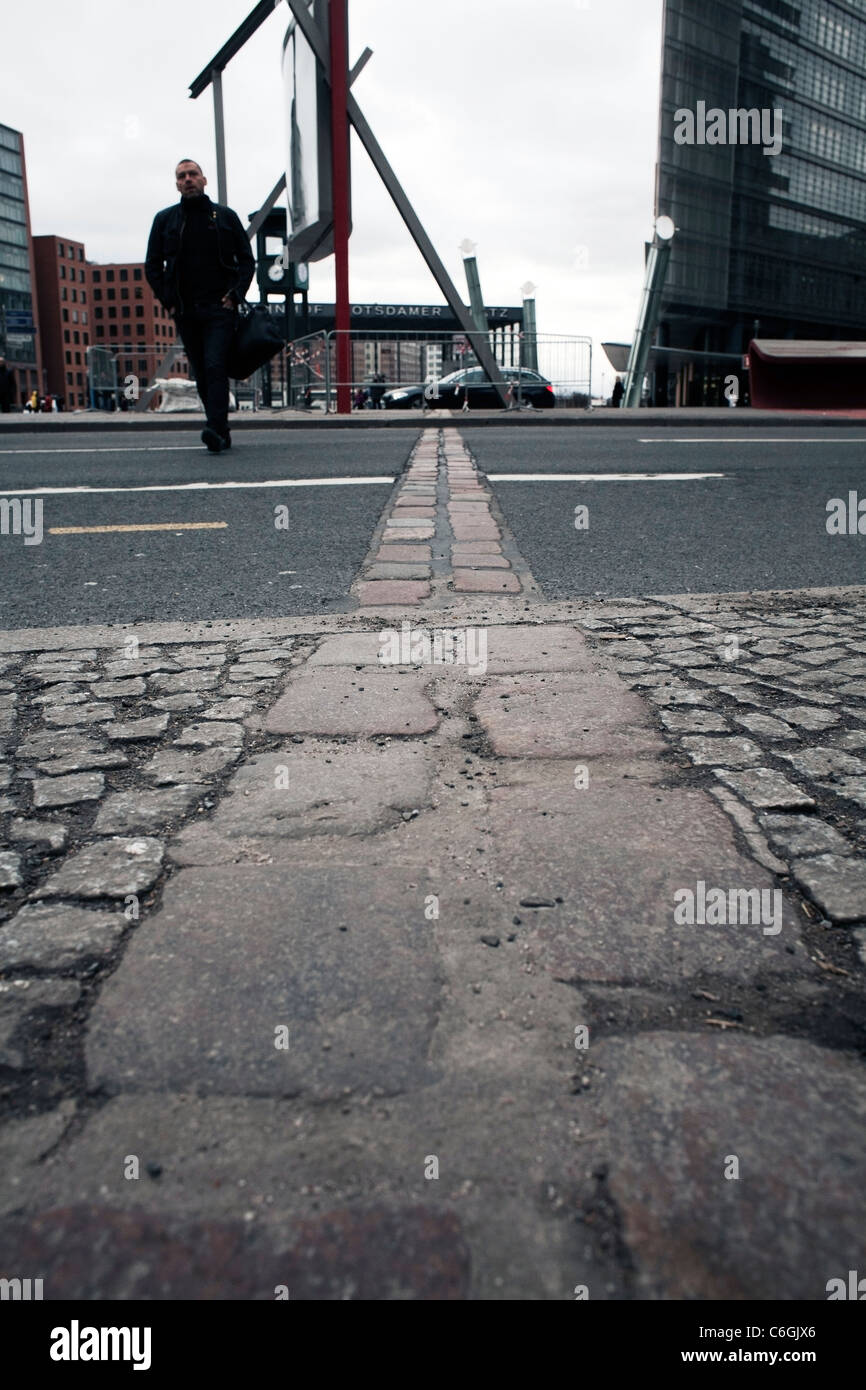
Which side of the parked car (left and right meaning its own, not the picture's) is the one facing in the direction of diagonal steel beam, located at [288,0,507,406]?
left

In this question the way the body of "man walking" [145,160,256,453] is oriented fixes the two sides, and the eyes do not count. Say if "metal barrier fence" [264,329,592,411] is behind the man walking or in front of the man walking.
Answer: behind

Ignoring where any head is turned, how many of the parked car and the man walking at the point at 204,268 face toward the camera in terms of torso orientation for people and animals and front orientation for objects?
1

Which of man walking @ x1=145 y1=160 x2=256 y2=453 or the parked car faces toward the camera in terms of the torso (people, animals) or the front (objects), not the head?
the man walking

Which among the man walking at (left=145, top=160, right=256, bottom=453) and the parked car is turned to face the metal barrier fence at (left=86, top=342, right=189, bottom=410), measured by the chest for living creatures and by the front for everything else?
the parked car

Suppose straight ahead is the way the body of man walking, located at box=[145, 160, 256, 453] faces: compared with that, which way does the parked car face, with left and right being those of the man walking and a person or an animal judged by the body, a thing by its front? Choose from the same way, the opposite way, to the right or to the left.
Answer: to the right

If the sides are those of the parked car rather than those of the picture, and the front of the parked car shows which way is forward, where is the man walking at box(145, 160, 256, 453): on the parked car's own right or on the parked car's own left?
on the parked car's own left

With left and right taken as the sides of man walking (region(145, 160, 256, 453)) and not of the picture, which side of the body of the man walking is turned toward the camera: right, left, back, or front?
front

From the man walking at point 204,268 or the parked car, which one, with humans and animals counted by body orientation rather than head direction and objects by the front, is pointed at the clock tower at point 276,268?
the parked car

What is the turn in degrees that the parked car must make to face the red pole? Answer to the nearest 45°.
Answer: approximately 90° to its left

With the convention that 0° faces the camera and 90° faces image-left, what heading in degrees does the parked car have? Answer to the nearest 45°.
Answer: approximately 90°

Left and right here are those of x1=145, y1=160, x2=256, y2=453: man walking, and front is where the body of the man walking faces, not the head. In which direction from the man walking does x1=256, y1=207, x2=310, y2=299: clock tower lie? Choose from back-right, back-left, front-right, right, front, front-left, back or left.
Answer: back

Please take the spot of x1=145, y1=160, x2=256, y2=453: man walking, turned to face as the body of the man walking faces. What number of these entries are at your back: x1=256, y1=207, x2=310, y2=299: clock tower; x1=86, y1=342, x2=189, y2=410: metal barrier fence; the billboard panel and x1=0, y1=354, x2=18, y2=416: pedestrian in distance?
4

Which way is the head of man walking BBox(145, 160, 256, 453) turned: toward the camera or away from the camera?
toward the camera

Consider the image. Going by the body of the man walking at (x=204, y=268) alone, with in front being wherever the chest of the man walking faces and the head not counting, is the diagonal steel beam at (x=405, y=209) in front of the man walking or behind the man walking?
behind
